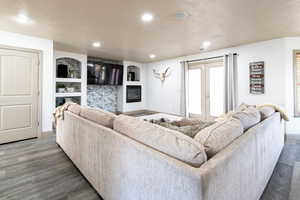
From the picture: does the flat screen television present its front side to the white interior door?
no

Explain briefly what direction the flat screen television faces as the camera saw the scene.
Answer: facing the viewer and to the right of the viewer

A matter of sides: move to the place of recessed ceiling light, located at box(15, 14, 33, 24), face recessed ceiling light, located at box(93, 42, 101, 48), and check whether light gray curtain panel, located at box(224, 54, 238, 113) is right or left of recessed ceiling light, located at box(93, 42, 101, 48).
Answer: right

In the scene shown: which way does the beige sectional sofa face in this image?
away from the camera

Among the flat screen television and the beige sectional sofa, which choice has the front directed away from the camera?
the beige sectional sofa

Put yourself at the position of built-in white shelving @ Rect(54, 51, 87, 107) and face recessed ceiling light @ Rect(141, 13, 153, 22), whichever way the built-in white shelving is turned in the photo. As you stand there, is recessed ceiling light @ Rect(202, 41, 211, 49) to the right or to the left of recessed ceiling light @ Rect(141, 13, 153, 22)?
left

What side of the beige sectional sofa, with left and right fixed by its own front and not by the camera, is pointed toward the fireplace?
front

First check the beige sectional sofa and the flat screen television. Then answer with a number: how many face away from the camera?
1

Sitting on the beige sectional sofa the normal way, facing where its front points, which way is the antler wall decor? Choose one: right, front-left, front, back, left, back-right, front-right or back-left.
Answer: front

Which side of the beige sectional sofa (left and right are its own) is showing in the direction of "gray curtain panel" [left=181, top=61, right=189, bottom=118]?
front

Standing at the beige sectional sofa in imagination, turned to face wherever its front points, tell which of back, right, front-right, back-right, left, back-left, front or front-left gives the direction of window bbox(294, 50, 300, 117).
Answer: front-right

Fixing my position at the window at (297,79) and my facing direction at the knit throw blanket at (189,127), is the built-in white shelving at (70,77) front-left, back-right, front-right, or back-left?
front-right

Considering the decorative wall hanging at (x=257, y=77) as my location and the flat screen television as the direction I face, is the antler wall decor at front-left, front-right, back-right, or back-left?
front-right
